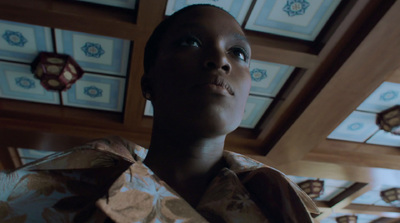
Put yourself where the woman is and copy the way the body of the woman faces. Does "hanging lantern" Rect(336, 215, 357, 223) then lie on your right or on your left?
on your left

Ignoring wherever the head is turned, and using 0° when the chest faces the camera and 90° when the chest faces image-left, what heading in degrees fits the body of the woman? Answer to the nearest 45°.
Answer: approximately 315°

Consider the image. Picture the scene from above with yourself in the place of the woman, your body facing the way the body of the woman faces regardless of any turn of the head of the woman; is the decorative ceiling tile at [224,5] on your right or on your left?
on your left

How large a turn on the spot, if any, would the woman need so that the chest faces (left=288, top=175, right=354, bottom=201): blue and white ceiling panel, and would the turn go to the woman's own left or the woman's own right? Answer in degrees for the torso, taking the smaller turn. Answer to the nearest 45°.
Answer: approximately 90° to the woman's own left

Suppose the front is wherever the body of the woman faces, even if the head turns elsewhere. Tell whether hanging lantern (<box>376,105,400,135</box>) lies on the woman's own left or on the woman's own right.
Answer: on the woman's own left

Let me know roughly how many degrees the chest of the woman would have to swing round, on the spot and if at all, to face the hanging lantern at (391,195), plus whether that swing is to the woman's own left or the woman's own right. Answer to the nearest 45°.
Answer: approximately 90° to the woman's own left

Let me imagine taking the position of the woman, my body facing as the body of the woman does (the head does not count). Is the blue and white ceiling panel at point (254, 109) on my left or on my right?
on my left
